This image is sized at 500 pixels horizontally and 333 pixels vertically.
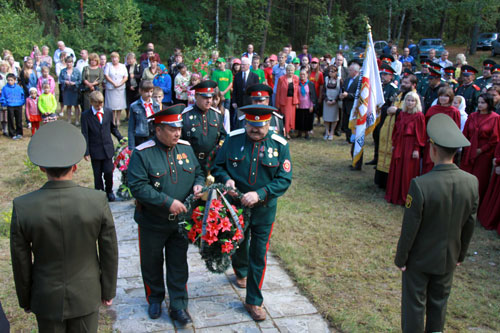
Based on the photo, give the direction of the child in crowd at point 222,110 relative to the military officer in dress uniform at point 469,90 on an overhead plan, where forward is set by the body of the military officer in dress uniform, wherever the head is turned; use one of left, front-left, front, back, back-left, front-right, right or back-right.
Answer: front

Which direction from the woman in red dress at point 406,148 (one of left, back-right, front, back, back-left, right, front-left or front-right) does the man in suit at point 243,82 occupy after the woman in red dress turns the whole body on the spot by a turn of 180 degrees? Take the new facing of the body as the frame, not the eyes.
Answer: left

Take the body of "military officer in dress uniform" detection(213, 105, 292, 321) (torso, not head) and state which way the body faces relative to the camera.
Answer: toward the camera

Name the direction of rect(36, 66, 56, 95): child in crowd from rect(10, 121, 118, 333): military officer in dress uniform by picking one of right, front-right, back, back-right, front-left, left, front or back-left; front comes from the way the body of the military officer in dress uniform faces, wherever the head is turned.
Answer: front

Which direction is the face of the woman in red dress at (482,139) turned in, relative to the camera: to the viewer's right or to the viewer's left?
to the viewer's left

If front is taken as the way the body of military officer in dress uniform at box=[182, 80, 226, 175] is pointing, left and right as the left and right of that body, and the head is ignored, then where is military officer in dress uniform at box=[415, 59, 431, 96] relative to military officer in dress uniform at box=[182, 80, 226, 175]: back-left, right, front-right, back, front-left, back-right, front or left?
back-left

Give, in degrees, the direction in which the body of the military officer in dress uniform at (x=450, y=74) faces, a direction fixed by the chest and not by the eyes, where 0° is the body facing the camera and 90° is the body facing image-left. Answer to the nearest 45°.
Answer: approximately 45°

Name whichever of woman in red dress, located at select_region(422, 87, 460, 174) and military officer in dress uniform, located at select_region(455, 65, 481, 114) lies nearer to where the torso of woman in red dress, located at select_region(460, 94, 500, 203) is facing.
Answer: the woman in red dress

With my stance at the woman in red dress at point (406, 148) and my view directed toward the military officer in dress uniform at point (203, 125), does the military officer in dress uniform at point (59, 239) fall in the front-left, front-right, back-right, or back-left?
front-left

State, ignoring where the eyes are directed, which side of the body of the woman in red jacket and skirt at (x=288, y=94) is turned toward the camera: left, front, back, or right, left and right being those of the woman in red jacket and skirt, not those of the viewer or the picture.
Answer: front

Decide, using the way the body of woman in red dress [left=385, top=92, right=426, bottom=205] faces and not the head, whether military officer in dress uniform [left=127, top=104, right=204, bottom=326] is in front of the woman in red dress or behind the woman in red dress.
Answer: in front

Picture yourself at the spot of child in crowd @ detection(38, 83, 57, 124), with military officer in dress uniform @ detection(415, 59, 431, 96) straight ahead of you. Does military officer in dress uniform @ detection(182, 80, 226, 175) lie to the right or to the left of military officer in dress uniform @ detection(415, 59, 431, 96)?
right

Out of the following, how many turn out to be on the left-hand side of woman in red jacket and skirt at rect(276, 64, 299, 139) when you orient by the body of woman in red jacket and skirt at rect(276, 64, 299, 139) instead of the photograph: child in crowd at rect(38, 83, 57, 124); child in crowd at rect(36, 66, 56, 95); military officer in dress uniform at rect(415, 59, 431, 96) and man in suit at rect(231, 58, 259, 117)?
1
